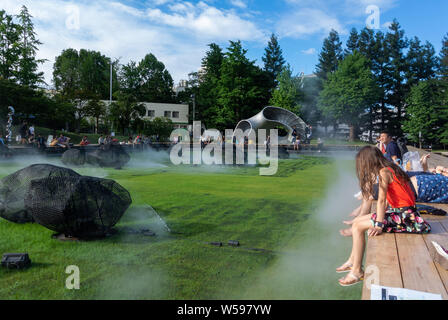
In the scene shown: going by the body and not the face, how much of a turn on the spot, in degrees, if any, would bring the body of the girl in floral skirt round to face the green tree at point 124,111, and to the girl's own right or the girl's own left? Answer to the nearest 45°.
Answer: approximately 45° to the girl's own right

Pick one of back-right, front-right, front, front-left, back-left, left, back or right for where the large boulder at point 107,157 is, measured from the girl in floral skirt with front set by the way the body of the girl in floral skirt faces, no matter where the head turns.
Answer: front-right

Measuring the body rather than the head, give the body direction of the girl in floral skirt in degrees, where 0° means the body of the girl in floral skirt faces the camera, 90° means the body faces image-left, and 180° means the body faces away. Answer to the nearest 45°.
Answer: approximately 90°

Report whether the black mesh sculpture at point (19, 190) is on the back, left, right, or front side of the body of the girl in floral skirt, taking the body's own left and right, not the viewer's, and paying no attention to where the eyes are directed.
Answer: front

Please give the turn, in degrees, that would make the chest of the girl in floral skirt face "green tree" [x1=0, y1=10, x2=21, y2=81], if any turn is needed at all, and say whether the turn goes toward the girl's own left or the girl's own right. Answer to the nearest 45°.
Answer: approximately 45° to the girl's own right

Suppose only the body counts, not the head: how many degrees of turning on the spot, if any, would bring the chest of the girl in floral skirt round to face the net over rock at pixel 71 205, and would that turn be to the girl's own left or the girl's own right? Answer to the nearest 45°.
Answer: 0° — they already face it

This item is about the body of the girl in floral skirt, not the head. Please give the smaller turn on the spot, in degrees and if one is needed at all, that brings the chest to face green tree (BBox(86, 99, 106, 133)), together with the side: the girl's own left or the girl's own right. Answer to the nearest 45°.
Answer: approximately 45° to the girl's own right
